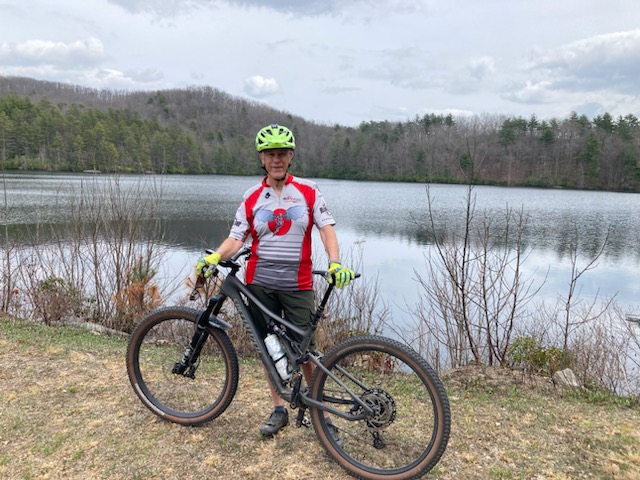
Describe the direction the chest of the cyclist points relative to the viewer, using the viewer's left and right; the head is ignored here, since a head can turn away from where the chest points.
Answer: facing the viewer
